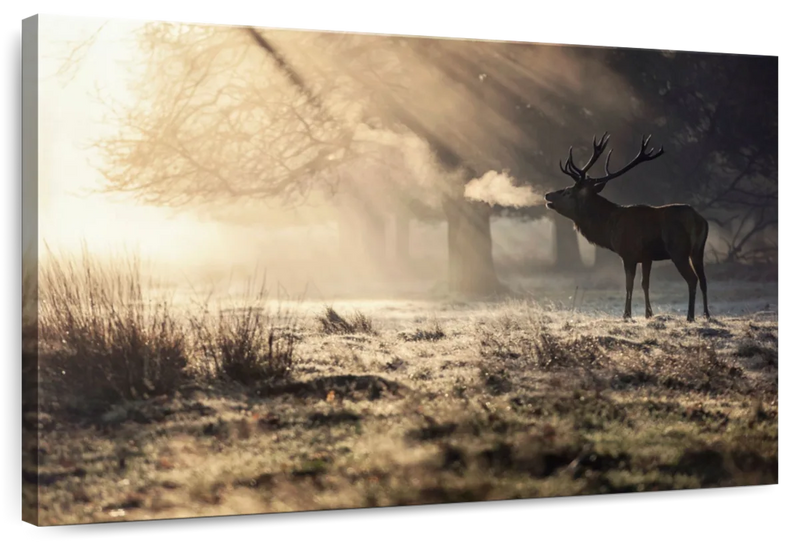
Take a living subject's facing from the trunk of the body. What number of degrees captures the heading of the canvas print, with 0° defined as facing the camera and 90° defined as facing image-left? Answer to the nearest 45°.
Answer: approximately 315°
